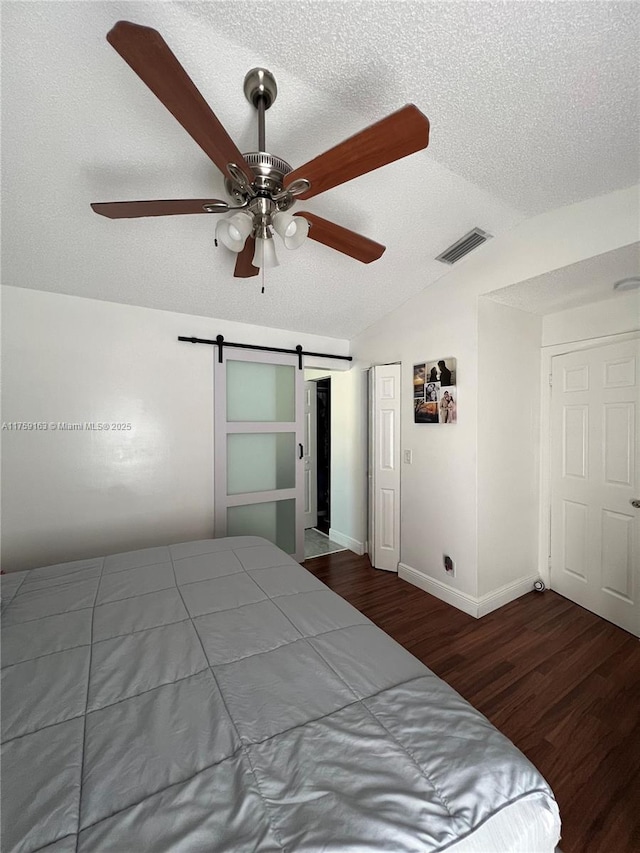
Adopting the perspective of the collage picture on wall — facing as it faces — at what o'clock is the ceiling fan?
The ceiling fan is roughly at 11 o'clock from the collage picture on wall.

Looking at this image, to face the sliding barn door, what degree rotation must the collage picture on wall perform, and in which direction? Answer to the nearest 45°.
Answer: approximately 45° to its right

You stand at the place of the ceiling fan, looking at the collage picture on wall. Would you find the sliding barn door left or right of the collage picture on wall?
left

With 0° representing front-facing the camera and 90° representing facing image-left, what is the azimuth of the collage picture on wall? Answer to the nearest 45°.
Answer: approximately 45°

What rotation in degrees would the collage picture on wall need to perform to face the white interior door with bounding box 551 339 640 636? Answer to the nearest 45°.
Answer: approximately 135° to its left

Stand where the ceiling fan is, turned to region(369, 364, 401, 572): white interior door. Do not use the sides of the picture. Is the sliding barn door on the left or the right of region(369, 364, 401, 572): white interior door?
left
